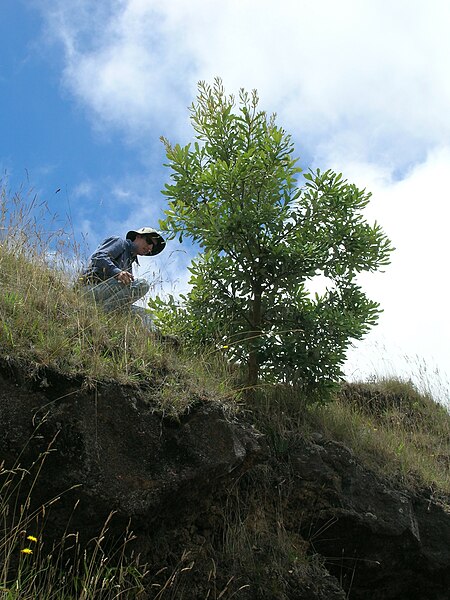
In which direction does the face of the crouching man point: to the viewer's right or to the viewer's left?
to the viewer's right

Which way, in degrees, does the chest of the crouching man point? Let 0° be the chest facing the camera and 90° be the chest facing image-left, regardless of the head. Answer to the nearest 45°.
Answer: approximately 270°

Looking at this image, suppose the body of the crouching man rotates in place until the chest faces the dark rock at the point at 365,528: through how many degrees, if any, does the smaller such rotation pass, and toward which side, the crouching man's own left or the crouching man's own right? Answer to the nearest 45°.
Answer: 0° — they already face it

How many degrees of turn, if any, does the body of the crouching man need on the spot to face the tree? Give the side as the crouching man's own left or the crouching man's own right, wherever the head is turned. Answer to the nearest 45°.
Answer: approximately 45° to the crouching man's own right
